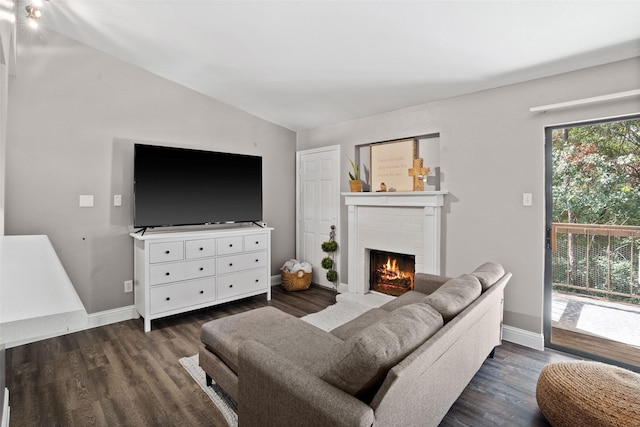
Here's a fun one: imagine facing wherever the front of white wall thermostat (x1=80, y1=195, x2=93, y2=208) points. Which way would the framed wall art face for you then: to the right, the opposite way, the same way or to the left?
to the right

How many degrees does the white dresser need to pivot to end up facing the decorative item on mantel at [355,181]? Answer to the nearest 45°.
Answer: approximately 45° to its left

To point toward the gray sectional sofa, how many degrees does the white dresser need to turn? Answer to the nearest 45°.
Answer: approximately 45° to its right

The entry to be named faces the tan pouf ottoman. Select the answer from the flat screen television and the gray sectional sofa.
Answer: the flat screen television

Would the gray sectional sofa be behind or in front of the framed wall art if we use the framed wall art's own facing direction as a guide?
in front

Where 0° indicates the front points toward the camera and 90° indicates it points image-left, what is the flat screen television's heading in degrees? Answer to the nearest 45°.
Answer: approximately 315°

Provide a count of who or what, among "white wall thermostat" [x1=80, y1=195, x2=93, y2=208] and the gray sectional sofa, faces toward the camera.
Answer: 1

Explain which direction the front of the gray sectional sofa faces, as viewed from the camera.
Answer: facing away from the viewer and to the left of the viewer

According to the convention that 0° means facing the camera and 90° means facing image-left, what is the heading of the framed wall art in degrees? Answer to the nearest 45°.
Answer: approximately 45°

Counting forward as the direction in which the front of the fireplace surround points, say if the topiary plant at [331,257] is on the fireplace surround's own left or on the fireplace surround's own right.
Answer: on the fireplace surround's own right
